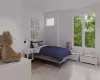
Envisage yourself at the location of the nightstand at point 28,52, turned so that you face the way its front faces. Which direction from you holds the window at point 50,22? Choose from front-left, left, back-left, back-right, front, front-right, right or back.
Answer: left

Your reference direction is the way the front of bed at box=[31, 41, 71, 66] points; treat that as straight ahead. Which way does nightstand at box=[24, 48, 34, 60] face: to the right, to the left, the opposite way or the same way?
the same way

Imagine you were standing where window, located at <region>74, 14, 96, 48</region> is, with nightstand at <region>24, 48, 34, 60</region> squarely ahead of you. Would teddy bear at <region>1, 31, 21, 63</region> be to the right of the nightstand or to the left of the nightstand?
left

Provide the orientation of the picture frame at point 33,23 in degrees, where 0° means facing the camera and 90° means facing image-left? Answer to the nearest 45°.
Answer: approximately 315°

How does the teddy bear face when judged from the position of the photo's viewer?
facing to the right of the viewer

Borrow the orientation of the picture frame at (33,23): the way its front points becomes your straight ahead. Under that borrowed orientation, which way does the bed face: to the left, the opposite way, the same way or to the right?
the same way

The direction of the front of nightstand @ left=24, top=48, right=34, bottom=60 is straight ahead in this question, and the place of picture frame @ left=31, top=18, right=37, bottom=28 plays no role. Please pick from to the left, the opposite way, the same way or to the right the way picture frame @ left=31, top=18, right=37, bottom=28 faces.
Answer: the same way

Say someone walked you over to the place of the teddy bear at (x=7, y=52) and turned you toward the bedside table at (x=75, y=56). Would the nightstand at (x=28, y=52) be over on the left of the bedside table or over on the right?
left

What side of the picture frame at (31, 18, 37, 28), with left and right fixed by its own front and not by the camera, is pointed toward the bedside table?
front

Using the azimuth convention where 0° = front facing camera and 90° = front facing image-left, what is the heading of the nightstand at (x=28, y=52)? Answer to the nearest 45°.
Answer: approximately 315°
